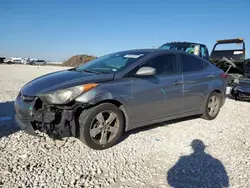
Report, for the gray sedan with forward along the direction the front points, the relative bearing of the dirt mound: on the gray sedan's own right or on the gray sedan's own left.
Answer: on the gray sedan's own right

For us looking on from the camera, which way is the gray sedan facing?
facing the viewer and to the left of the viewer

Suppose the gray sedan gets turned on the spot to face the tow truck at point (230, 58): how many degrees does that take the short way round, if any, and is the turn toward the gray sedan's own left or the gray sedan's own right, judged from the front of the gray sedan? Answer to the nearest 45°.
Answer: approximately 180°

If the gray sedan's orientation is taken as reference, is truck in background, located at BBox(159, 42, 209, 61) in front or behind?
behind
